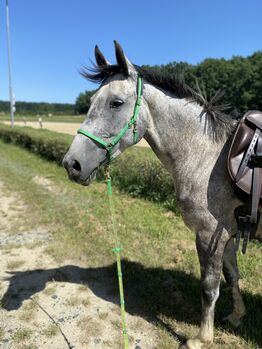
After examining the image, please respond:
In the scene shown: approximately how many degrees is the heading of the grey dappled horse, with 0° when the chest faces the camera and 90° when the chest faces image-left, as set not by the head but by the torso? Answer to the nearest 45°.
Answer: approximately 90°
